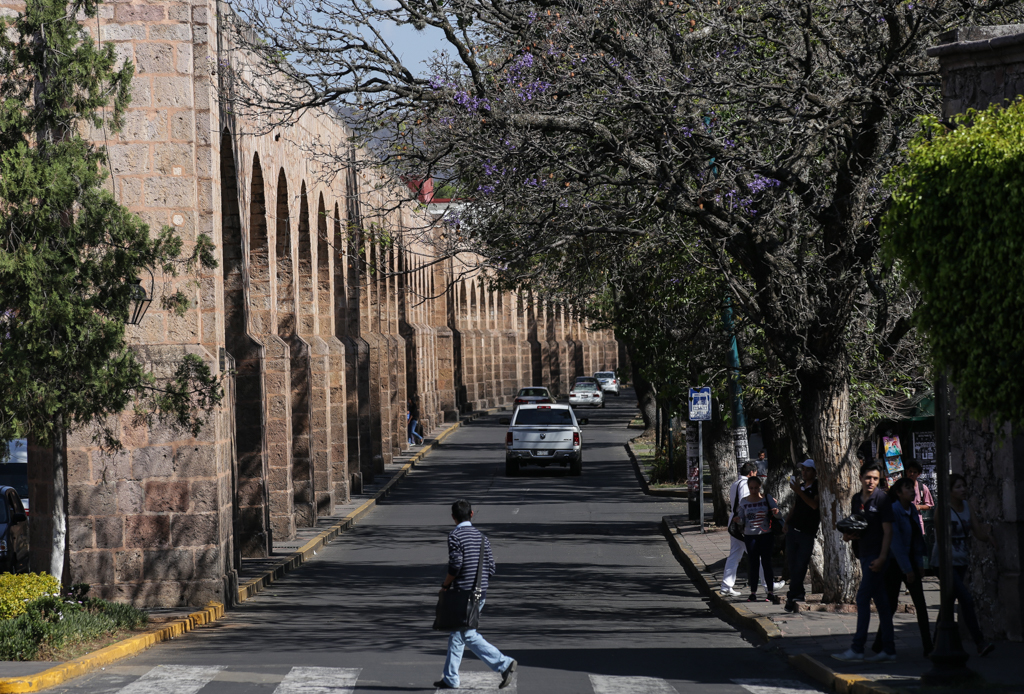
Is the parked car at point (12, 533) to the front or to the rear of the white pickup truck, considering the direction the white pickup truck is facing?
to the rear

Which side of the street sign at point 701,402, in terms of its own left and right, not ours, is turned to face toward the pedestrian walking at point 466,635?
front

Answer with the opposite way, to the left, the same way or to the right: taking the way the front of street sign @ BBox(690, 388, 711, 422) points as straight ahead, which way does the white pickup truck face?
the opposite way

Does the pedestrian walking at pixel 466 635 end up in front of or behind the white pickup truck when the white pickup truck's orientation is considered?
behind

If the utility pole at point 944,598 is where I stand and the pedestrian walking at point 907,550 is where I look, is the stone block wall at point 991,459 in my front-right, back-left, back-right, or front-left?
front-right

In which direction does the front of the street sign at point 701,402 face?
toward the camera

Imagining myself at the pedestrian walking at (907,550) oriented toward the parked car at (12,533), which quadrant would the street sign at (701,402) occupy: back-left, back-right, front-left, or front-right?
front-right

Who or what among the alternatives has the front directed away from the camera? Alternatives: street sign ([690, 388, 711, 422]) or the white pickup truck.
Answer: the white pickup truck

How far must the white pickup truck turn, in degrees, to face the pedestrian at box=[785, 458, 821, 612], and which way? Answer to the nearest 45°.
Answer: approximately 180°

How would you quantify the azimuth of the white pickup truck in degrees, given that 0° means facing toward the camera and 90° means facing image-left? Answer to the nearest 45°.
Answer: approximately 180°

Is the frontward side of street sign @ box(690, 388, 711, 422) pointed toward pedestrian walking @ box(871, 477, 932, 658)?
yes

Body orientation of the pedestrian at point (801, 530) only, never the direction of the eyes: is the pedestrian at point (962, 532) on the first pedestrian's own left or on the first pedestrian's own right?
on the first pedestrian's own left

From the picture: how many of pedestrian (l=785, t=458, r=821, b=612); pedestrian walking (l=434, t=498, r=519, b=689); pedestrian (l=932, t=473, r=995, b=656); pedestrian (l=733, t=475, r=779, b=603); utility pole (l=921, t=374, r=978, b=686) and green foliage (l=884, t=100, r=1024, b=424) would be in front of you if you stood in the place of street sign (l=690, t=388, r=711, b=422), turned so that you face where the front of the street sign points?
6
